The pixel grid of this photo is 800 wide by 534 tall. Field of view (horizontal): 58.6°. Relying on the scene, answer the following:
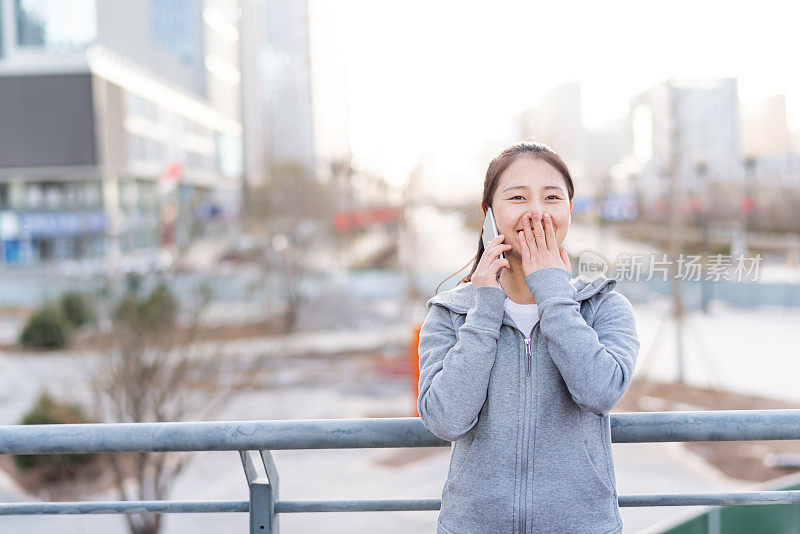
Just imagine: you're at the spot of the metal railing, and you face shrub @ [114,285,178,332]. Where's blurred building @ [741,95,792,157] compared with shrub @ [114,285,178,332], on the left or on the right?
right

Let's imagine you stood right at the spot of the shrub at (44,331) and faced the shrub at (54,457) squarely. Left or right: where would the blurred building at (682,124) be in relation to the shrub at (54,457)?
left

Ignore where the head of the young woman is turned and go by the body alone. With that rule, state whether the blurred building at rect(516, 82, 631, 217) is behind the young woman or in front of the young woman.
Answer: behind

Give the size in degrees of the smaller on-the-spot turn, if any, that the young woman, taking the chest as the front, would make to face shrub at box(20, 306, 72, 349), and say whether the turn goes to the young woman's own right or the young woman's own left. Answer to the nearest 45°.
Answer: approximately 135° to the young woman's own right

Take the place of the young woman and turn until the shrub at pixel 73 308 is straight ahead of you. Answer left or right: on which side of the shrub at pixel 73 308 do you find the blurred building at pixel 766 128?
right

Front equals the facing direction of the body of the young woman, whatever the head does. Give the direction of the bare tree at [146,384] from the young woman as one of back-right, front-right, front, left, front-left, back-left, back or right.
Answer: back-right

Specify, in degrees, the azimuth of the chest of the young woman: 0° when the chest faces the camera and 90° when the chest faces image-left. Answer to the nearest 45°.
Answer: approximately 0°

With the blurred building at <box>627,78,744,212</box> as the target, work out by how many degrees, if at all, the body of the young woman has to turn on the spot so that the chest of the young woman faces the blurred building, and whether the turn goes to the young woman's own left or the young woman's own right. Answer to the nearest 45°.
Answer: approximately 180°

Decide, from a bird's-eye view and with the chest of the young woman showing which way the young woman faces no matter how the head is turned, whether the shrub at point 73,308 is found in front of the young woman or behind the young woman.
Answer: behind
